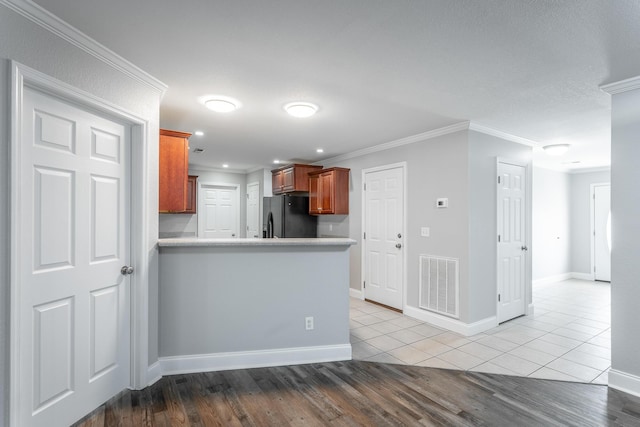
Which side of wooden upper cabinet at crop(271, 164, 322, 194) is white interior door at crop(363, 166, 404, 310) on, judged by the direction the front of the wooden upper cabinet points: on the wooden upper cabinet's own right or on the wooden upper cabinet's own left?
on the wooden upper cabinet's own left

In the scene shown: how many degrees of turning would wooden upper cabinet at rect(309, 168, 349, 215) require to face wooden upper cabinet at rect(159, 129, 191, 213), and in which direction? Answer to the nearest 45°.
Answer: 0° — it already faces it

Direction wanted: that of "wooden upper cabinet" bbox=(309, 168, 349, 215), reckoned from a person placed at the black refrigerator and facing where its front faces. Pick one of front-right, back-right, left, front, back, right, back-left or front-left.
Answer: left

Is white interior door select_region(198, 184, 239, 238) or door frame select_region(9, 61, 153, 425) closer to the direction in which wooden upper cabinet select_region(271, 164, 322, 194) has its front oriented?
the door frame

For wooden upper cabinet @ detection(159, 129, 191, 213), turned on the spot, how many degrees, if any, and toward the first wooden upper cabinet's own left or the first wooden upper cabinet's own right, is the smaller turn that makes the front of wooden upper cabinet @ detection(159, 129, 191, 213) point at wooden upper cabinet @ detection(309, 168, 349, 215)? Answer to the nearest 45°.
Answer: approximately 45° to the first wooden upper cabinet's own left

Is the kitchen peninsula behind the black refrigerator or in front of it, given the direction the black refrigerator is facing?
in front

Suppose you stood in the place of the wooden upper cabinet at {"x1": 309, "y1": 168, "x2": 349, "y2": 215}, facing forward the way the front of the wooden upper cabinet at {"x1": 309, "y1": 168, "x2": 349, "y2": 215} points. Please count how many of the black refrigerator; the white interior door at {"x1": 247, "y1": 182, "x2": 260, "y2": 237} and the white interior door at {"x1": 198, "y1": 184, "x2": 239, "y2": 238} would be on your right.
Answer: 3

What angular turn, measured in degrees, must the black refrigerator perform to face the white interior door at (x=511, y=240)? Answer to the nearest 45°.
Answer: approximately 90° to its left

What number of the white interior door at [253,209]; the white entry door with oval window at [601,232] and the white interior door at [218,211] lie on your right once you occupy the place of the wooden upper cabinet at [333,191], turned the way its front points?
2

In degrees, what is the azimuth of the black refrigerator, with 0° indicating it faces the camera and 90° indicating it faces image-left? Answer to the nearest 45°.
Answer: approximately 45°

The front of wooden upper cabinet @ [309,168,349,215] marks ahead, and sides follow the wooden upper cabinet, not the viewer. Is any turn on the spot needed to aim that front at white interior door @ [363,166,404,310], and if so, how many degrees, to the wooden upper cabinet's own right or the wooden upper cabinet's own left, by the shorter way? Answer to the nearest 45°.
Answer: approximately 90° to the wooden upper cabinet's own left
